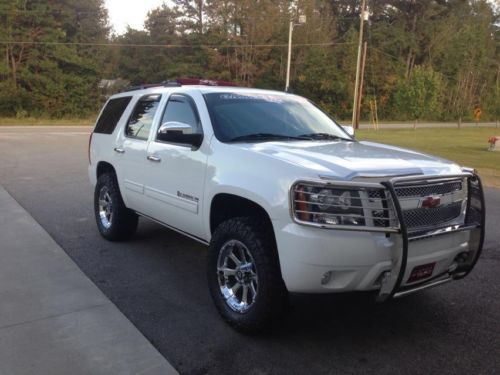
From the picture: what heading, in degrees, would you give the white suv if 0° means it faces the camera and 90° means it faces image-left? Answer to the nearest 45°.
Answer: approximately 315°

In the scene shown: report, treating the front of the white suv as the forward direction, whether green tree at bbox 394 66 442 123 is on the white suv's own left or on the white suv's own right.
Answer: on the white suv's own left
